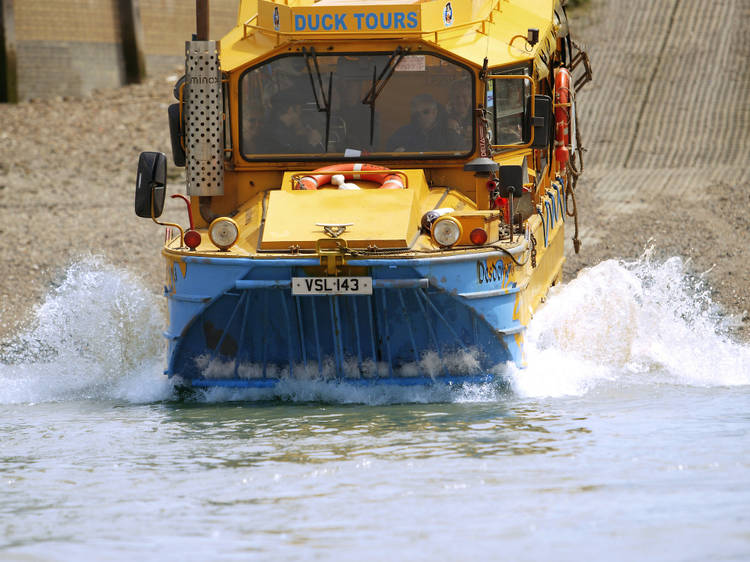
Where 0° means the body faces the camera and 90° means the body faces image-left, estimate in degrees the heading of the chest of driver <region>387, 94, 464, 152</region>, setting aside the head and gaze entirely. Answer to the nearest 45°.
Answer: approximately 0°

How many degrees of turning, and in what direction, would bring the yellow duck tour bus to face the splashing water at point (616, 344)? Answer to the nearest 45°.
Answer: approximately 90° to its left

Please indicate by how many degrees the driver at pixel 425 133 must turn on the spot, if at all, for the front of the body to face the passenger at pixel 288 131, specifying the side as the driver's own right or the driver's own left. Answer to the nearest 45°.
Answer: approximately 90° to the driver's own right

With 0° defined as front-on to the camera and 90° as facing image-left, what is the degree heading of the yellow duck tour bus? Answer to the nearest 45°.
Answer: approximately 0°

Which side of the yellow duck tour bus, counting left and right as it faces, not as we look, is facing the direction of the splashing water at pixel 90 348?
right

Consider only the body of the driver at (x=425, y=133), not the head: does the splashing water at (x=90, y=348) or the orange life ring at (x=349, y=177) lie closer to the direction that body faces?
the orange life ring

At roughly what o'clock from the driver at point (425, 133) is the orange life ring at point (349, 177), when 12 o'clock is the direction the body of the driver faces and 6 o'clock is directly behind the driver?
The orange life ring is roughly at 2 o'clock from the driver.
